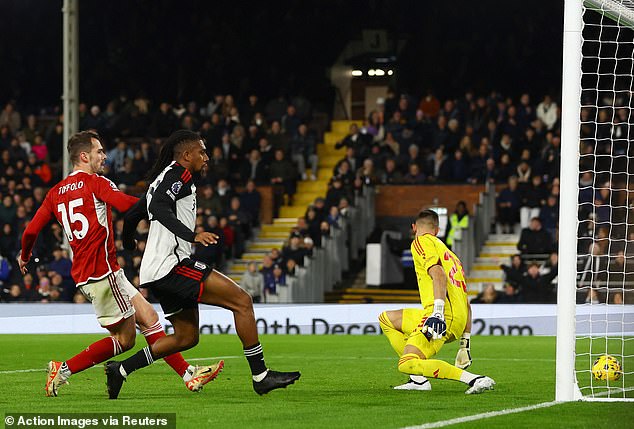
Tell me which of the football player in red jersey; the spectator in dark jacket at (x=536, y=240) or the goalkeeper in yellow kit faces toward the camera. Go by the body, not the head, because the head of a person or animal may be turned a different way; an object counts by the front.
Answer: the spectator in dark jacket

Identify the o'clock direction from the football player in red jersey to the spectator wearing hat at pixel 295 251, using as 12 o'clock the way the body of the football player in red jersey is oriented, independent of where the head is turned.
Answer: The spectator wearing hat is roughly at 11 o'clock from the football player in red jersey.

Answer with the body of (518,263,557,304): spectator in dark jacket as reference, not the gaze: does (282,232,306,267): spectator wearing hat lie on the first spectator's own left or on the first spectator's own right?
on the first spectator's own right

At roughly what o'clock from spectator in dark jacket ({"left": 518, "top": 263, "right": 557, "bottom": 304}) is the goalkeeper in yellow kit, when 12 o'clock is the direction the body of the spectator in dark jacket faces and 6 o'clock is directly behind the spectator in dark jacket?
The goalkeeper in yellow kit is roughly at 12 o'clock from the spectator in dark jacket.

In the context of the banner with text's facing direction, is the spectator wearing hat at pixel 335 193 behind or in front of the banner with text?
behind

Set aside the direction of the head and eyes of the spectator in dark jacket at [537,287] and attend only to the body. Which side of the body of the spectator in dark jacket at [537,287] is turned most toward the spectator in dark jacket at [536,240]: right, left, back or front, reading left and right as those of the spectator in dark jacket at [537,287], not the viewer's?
back

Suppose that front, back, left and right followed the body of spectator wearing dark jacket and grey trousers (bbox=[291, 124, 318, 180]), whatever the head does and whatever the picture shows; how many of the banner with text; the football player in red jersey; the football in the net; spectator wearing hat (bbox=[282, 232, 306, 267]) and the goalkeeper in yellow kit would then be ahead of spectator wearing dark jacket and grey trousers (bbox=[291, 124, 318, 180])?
5

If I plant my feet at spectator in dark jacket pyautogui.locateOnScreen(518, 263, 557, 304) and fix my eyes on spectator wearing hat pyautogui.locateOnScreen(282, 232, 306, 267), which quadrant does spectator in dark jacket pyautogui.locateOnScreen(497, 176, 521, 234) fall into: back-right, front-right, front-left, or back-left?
front-right

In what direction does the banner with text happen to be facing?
toward the camera

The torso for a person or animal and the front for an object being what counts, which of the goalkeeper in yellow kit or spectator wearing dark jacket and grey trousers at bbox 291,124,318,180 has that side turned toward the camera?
the spectator wearing dark jacket and grey trousers

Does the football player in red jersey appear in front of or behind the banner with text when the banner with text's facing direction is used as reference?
in front

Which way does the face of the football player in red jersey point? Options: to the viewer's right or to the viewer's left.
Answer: to the viewer's right

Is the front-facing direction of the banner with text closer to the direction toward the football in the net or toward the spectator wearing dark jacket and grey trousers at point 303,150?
the football in the net

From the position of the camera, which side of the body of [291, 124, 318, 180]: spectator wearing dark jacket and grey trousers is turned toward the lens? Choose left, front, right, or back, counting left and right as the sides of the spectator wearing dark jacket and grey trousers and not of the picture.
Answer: front

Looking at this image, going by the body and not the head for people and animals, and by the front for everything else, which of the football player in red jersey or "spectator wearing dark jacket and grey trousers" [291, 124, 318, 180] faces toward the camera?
the spectator wearing dark jacket and grey trousers

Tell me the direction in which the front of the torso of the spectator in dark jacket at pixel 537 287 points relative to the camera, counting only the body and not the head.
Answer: toward the camera
